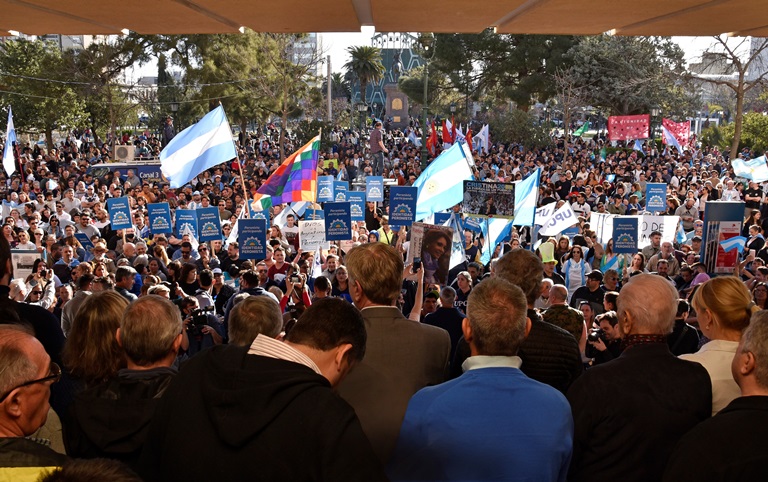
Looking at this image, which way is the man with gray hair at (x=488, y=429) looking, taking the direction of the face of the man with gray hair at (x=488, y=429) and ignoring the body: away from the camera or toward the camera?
away from the camera

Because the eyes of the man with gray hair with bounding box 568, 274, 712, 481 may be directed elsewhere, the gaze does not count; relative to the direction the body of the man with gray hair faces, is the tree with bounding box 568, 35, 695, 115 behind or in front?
in front

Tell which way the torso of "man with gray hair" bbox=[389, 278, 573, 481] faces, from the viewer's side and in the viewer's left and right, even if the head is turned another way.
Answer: facing away from the viewer

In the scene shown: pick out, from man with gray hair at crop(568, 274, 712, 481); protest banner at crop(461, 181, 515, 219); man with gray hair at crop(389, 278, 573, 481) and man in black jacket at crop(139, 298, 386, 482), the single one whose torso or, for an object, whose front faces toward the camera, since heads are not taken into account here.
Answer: the protest banner

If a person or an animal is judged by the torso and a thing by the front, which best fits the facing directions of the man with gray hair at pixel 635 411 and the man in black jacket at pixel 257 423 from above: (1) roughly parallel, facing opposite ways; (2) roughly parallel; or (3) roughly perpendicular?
roughly parallel

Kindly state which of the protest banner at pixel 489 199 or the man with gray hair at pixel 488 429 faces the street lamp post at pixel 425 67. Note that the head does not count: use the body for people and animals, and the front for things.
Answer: the man with gray hair

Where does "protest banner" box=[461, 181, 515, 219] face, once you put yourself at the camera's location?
facing the viewer

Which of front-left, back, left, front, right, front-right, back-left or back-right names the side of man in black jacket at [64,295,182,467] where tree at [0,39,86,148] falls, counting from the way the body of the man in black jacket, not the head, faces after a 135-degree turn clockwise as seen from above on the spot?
back-left

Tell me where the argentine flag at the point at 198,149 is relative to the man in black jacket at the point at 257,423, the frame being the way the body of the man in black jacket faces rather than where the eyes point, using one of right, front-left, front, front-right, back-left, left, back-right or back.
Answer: front-left

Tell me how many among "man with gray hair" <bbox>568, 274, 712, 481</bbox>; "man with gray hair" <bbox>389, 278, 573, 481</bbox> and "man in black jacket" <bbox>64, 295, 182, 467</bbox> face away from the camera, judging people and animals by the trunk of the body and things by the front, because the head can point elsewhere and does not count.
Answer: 3

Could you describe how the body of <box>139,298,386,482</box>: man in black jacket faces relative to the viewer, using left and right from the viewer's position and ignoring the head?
facing away from the viewer and to the right of the viewer

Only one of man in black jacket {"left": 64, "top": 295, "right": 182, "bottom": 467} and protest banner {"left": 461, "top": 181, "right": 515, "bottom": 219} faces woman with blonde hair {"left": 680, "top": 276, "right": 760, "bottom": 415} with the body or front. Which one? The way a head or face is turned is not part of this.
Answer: the protest banner

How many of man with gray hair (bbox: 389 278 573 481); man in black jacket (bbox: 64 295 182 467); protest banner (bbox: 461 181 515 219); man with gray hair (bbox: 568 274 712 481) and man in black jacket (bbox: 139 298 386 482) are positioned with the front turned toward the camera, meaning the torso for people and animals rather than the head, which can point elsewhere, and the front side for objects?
1

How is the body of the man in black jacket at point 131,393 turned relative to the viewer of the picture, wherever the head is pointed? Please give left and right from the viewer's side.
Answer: facing away from the viewer

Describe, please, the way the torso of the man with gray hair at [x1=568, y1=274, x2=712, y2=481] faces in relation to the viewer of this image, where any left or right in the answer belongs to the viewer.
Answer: facing away from the viewer

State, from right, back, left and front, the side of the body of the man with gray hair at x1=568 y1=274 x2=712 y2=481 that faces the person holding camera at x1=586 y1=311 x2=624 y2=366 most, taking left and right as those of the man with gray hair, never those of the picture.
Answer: front

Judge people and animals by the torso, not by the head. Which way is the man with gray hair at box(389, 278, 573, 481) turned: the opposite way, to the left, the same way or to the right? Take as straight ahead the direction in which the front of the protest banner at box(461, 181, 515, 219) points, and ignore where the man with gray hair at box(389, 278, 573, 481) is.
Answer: the opposite way

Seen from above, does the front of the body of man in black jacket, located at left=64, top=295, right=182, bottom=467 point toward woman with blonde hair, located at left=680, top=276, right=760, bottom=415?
no

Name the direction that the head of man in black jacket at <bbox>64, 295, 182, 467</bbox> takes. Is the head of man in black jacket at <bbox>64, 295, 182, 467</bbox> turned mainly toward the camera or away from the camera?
away from the camera

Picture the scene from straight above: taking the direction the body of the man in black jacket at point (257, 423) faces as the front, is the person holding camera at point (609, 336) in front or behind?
in front
